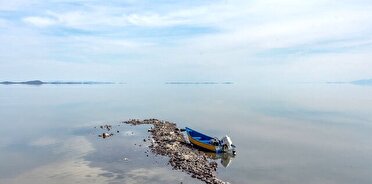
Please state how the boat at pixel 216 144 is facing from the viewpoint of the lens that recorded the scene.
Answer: facing away from the viewer and to the left of the viewer
